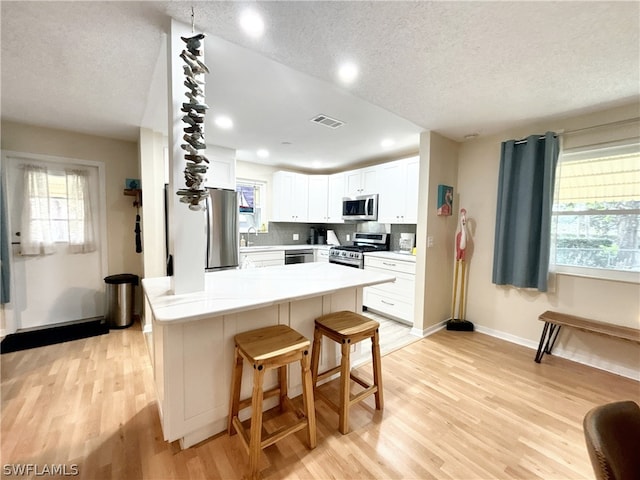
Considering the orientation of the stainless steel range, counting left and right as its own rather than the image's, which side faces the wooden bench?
left

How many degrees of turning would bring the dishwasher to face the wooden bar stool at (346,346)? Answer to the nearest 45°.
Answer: approximately 45° to its right

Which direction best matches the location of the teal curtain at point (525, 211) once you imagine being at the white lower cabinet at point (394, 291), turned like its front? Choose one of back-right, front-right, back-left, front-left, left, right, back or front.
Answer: back-left

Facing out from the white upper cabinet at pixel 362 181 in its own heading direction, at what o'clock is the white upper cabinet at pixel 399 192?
the white upper cabinet at pixel 399 192 is roughly at 9 o'clock from the white upper cabinet at pixel 362 181.

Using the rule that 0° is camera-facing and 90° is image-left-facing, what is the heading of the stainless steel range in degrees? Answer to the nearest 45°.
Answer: approximately 45°

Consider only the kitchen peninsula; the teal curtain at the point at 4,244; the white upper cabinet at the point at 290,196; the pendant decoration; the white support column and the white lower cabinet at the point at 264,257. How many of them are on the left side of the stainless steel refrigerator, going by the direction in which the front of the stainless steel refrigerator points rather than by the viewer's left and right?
2

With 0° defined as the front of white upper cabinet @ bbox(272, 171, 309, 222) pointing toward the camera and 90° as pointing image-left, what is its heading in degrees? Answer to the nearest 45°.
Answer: approximately 315°
